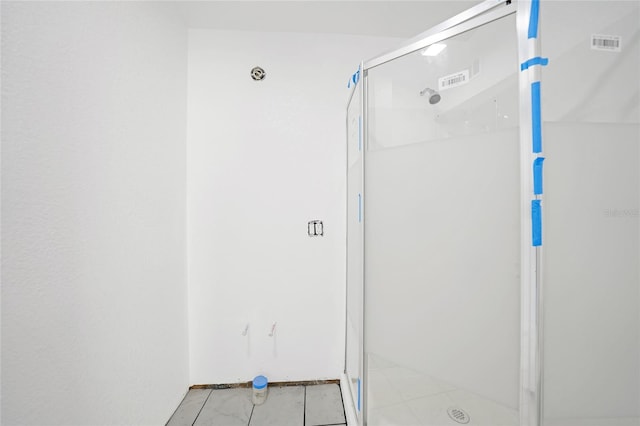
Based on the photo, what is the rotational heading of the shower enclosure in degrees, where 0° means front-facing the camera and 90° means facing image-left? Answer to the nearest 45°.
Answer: approximately 45°
